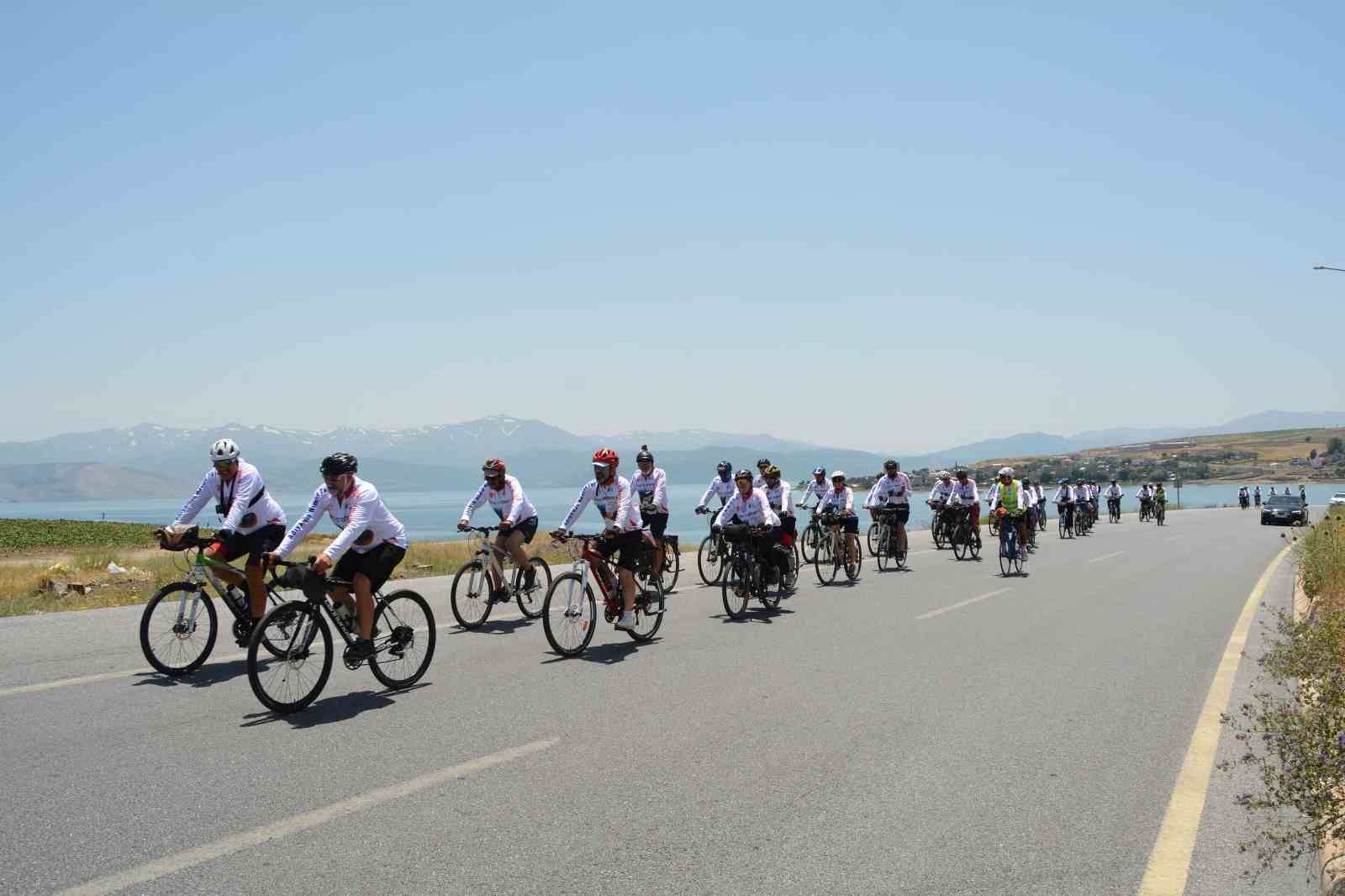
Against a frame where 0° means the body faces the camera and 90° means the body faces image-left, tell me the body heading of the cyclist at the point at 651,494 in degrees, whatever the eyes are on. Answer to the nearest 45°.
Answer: approximately 45°

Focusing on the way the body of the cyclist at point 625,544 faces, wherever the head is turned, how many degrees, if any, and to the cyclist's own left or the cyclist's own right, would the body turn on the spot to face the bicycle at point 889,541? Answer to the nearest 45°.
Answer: approximately 180°

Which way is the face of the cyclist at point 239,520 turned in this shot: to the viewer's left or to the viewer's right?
to the viewer's left

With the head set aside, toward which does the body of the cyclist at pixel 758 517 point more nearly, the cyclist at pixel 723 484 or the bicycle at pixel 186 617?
the bicycle

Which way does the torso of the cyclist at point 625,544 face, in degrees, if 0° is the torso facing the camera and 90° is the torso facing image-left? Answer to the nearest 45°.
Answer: approximately 45°

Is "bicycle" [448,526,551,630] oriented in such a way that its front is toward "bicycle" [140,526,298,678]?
yes

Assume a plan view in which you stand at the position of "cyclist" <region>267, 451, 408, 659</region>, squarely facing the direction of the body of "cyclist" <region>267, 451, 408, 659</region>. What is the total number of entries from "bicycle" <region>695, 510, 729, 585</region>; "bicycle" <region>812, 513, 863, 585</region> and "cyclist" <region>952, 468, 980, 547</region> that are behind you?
3

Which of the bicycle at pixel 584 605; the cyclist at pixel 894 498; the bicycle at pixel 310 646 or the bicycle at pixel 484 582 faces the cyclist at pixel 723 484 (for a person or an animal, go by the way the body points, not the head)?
the cyclist at pixel 894 498

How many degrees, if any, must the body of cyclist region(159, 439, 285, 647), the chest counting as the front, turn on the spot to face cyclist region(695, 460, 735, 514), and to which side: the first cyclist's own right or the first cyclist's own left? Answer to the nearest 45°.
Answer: approximately 180°

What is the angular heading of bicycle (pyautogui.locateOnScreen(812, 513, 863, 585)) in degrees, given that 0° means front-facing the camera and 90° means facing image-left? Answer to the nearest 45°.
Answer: approximately 45°
